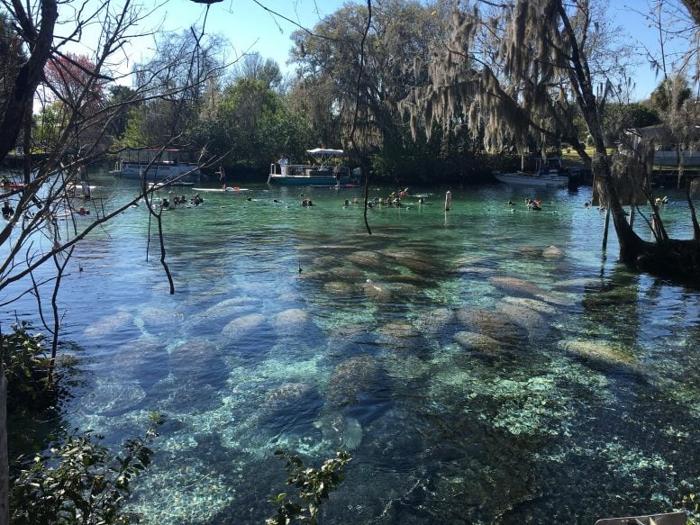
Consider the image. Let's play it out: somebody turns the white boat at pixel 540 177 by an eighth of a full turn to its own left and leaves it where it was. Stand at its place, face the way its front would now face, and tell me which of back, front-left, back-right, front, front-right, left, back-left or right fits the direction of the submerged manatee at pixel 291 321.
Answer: front-left

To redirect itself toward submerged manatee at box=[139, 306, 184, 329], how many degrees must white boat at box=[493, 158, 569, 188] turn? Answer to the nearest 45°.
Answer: approximately 90° to its left

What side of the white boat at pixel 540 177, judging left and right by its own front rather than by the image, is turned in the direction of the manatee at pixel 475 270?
left

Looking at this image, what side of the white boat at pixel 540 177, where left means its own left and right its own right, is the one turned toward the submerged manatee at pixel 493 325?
left

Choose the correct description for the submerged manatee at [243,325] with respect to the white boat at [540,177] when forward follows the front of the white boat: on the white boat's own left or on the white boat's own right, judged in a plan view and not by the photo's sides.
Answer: on the white boat's own left

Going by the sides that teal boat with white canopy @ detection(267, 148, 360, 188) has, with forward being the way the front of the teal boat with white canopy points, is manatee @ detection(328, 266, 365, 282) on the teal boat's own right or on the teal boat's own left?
on the teal boat's own left

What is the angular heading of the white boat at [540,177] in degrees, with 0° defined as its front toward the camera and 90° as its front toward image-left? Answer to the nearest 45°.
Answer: approximately 90°

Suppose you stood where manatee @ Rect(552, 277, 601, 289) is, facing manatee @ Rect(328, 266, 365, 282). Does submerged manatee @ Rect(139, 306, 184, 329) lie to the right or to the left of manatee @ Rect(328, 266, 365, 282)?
left

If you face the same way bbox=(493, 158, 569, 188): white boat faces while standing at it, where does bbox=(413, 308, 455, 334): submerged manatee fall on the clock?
The submerged manatee is roughly at 9 o'clock from the white boat.

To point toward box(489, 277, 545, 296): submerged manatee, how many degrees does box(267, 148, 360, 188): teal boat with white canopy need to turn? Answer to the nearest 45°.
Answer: approximately 90° to its left

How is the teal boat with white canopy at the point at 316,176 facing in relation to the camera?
to the viewer's left

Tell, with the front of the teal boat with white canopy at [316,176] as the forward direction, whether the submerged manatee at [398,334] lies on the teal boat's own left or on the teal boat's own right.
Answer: on the teal boat's own left

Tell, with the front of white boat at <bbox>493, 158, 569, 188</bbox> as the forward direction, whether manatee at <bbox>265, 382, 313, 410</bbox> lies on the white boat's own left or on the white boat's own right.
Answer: on the white boat's own left

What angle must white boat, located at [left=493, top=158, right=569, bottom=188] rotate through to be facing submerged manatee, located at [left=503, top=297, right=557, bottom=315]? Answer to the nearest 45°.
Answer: approximately 90° to its left
